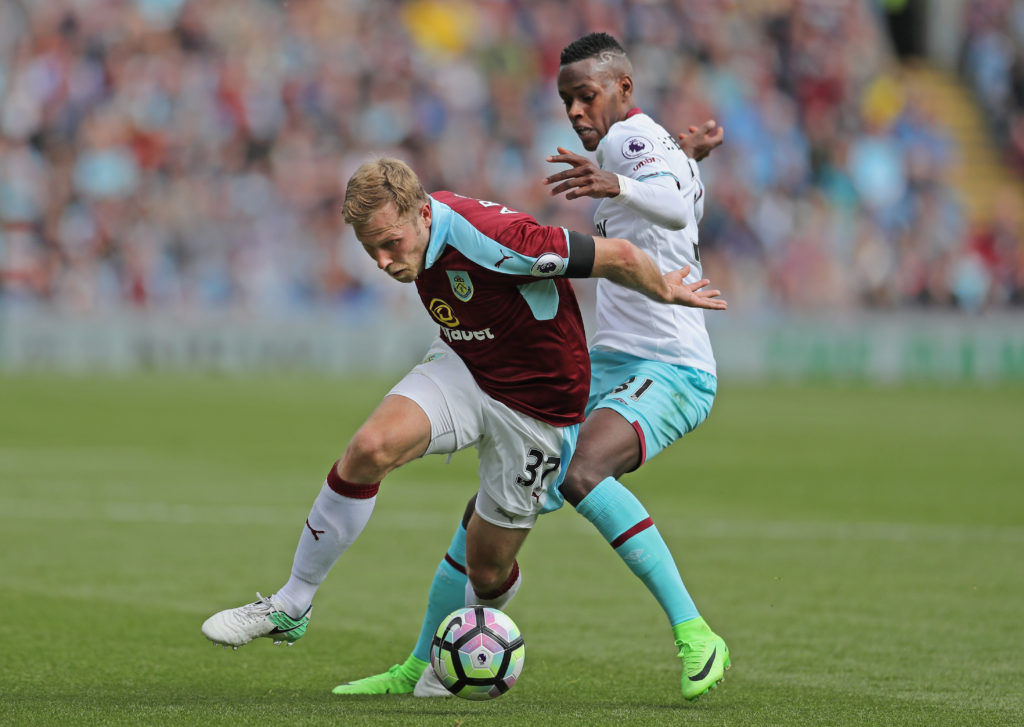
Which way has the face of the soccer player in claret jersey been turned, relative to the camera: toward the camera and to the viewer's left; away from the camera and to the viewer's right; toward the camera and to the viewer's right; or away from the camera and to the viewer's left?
toward the camera and to the viewer's left

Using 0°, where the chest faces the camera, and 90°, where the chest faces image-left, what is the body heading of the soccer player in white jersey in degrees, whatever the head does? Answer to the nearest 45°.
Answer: approximately 90°

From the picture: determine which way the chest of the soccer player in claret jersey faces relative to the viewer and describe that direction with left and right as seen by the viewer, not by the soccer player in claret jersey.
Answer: facing the viewer and to the left of the viewer
